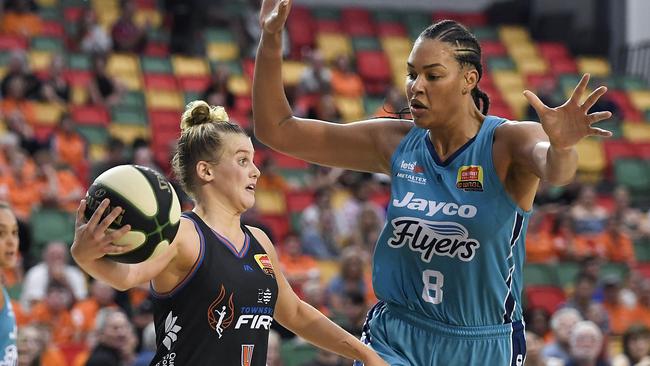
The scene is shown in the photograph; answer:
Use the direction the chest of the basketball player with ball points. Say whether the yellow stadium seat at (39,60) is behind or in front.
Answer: behind

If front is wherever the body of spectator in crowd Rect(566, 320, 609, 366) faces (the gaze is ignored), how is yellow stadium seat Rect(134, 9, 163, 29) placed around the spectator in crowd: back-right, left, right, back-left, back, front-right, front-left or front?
back-right

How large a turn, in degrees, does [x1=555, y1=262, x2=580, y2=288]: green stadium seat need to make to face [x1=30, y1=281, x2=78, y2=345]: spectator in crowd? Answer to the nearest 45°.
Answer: approximately 45° to its right

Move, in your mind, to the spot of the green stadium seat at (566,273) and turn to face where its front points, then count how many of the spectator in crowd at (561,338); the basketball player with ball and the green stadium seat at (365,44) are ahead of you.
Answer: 2

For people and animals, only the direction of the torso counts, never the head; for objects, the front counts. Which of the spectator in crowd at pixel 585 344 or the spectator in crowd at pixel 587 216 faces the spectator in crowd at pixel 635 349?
the spectator in crowd at pixel 587 216

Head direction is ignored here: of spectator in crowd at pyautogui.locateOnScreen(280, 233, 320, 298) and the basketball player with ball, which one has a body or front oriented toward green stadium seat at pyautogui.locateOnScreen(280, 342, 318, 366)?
the spectator in crowd

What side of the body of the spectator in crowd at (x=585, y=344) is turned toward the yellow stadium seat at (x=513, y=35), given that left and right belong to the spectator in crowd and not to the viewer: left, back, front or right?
back

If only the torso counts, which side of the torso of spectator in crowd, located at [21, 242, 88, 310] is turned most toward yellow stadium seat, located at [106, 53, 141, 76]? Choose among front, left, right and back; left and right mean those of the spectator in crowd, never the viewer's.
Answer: back

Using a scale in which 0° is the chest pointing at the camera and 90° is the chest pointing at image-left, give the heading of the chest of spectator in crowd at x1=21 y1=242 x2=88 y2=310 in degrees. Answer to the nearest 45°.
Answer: approximately 0°
